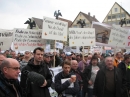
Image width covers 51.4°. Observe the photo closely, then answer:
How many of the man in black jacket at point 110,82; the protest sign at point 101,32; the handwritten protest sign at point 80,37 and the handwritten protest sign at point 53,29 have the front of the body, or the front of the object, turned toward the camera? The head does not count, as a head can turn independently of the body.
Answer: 4

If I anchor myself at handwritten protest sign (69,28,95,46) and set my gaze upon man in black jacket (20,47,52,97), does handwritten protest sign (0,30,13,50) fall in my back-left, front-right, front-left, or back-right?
front-right

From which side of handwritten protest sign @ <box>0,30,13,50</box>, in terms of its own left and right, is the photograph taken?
front

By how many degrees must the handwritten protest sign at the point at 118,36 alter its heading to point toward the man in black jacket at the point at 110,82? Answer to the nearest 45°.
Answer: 0° — it already faces them

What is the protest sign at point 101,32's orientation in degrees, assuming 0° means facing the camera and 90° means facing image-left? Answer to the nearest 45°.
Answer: approximately 0°

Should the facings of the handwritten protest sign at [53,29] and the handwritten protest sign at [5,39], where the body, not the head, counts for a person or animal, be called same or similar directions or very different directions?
same or similar directions

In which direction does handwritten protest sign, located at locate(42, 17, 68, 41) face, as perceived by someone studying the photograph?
facing the viewer

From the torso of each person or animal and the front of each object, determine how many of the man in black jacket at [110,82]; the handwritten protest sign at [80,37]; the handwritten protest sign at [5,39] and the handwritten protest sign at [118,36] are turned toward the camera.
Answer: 4

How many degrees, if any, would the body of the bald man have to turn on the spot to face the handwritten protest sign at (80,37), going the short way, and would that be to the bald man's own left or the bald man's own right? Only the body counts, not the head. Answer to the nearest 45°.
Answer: approximately 90° to the bald man's own left

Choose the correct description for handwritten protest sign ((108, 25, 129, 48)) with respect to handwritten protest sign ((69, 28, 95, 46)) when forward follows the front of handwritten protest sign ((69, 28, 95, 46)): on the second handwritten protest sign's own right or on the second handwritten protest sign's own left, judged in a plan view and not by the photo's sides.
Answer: on the second handwritten protest sign's own left

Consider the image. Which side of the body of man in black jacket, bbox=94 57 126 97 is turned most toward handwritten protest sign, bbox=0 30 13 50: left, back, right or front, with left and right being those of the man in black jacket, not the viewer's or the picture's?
right

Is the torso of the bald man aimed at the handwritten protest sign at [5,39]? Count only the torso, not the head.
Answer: no

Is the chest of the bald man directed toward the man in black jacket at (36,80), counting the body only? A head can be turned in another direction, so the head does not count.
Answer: no

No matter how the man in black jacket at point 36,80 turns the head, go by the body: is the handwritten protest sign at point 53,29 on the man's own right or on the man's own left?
on the man's own left

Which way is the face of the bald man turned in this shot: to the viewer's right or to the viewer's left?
to the viewer's right

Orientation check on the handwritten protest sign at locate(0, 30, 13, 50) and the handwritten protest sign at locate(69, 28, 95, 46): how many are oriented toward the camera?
2

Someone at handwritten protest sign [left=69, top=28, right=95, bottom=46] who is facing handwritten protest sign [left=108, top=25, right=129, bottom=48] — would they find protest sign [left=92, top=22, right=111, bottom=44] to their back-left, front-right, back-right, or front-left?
front-left

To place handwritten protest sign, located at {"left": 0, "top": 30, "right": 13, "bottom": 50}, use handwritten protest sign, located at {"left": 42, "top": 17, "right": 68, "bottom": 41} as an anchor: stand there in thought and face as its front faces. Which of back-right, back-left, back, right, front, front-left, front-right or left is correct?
right

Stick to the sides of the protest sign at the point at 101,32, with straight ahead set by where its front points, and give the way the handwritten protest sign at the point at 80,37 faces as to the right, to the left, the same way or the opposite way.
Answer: the same way

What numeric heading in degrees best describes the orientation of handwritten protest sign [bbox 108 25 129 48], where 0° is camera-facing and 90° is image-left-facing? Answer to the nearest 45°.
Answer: approximately 0°
